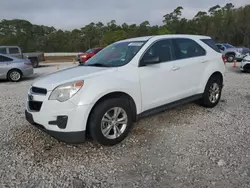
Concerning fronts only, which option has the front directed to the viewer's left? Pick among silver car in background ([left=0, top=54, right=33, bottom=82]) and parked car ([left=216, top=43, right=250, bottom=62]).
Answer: the silver car in background

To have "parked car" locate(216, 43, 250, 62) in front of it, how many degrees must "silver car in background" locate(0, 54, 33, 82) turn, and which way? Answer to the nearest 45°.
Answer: approximately 180°

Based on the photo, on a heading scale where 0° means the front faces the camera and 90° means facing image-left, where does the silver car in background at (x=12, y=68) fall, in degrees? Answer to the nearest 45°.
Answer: approximately 90°

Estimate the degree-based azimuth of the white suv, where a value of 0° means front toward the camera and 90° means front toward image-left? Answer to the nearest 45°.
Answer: approximately 45°

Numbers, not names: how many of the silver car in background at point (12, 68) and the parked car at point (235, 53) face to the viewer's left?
1

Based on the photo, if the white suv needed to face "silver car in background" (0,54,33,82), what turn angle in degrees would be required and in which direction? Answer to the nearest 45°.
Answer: approximately 90° to its right

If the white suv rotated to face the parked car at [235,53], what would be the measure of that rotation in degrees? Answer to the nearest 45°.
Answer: approximately 180°

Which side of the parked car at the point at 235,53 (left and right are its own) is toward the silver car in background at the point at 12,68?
right
